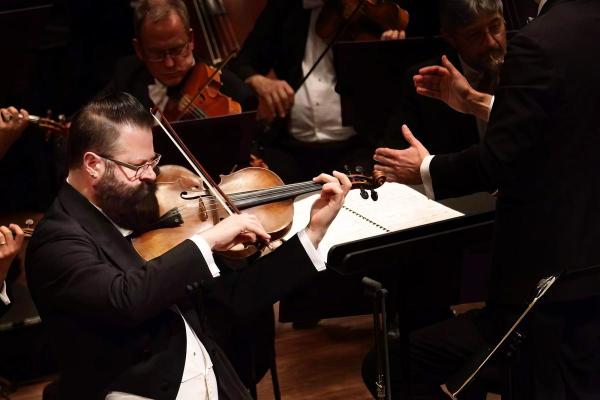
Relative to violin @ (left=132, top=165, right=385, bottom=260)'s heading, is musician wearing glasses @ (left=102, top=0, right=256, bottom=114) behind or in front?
behind

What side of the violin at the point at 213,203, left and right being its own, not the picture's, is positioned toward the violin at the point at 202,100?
back

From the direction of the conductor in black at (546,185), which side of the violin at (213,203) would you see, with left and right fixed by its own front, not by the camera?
left

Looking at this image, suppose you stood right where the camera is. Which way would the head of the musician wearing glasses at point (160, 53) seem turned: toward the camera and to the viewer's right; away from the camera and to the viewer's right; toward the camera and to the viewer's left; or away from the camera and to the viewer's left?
toward the camera and to the viewer's right
